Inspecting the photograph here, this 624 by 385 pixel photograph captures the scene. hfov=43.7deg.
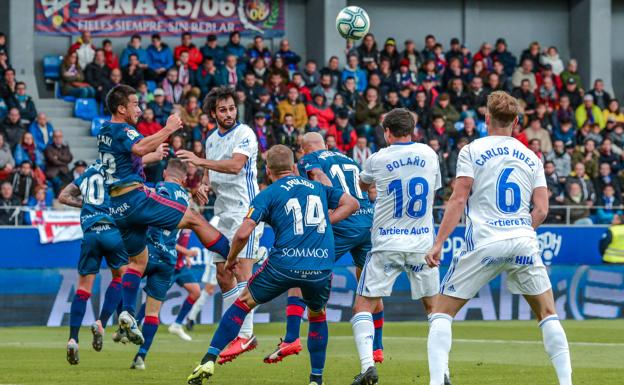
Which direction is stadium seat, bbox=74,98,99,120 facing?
toward the camera

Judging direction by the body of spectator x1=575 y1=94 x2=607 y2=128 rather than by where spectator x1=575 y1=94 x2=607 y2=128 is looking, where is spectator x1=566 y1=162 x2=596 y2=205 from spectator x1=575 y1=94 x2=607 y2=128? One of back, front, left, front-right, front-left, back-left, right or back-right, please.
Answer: front

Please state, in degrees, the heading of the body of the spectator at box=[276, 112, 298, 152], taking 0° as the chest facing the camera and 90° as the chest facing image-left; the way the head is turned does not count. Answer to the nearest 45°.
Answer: approximately 0°

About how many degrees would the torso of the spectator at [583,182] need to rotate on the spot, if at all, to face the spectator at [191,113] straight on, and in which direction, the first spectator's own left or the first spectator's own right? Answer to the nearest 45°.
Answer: approximately 45° to the first spectator's own right

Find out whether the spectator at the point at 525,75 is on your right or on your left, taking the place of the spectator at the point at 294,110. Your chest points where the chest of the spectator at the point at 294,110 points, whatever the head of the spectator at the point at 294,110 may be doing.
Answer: on your left

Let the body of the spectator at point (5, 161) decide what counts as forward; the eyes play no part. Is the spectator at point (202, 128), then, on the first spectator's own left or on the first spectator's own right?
on the first spectator's own left

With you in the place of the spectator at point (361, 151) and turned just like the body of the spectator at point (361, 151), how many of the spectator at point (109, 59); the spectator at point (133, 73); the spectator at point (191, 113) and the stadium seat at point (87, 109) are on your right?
4

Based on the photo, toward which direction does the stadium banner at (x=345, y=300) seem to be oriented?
toward the camera

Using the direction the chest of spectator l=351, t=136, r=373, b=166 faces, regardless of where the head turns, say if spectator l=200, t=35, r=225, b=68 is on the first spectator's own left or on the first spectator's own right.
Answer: on the first spectator's own right

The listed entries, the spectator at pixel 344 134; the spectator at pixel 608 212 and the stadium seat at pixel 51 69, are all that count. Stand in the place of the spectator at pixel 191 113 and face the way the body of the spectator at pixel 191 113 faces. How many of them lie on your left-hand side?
2

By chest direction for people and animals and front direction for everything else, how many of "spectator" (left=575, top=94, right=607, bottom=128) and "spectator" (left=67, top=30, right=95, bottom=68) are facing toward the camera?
2

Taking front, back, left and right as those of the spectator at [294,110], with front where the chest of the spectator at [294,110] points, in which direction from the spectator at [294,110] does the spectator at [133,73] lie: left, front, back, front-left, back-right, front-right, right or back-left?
right

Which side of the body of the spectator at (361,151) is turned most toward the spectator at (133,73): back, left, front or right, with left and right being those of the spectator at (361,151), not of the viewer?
right
